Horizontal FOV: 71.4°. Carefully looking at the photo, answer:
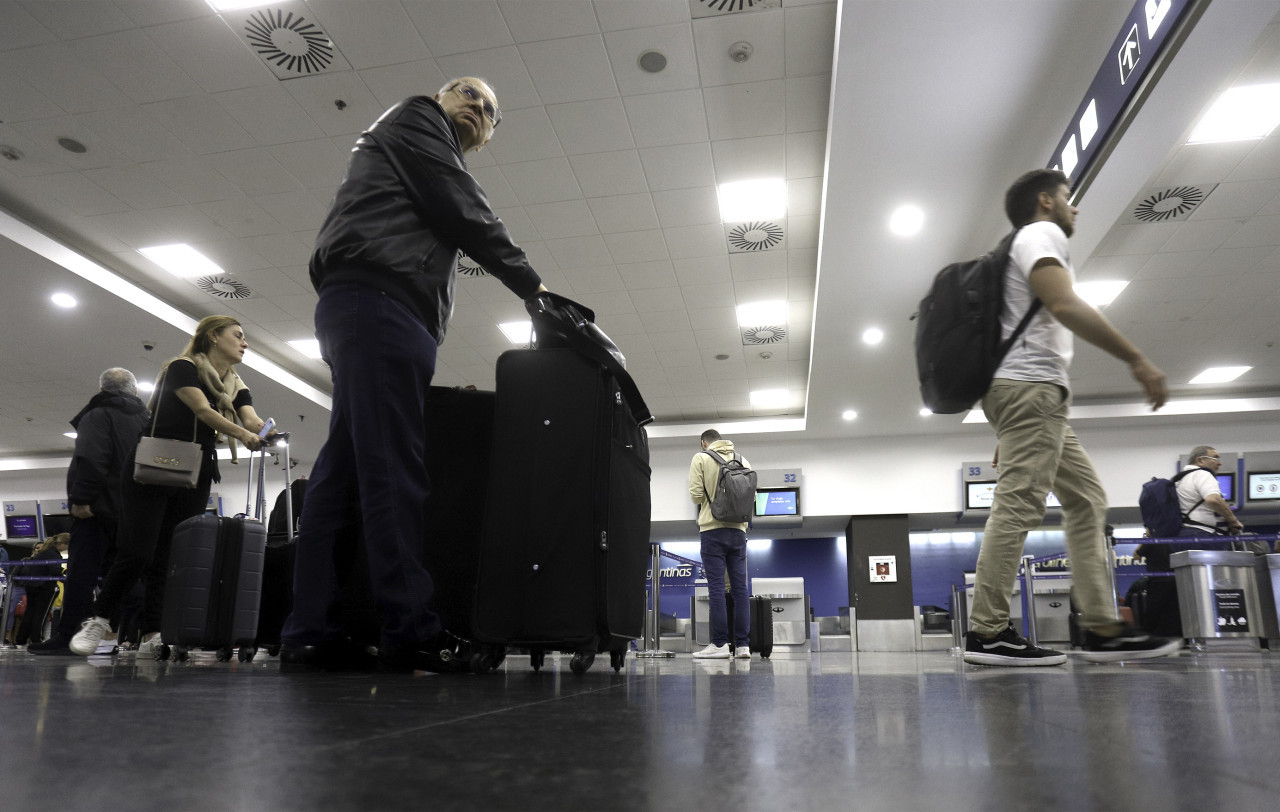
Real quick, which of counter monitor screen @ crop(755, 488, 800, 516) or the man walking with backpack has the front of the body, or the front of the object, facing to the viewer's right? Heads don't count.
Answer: the man walking with backpack

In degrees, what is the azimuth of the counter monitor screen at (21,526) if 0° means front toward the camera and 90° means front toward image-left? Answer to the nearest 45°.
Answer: approximately 0°

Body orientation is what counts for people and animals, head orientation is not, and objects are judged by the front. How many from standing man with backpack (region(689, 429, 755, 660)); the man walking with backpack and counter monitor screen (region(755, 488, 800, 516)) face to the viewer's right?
1

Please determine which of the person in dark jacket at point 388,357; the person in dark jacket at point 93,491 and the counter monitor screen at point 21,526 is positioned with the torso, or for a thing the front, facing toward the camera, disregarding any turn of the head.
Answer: the counter monitor screen

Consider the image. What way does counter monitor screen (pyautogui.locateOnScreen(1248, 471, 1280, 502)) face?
toward the camera

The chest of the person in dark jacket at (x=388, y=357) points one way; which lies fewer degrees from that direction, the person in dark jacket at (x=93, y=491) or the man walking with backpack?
the man walking with backpack

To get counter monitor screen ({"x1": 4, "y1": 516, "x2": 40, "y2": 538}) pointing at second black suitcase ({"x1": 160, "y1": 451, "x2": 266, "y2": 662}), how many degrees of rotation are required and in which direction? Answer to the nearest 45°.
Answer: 0° — it already faces it

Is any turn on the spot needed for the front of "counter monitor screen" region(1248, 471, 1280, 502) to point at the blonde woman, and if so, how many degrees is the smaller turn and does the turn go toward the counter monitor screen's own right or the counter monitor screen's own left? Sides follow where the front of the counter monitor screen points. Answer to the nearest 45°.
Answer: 0° — it already faces them

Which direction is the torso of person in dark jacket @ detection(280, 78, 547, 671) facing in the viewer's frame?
to the viewer's right

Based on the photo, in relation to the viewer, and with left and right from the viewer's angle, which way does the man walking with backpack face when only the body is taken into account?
facing to the right of the viewer

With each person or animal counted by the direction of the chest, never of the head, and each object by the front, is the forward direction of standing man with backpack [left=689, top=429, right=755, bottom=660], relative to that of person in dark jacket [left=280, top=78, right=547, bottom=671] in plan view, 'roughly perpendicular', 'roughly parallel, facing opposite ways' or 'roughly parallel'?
roughly perpendicular

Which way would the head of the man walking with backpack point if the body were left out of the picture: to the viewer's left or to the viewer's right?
to the viewer's right

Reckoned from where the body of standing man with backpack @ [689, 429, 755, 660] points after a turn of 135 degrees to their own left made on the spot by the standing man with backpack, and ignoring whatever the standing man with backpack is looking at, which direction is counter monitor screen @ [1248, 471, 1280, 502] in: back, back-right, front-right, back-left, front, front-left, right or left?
back-left

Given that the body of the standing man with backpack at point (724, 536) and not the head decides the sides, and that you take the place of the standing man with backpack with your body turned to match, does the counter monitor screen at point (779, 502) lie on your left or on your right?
on your right

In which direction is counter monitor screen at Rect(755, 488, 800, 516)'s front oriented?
toward the camera

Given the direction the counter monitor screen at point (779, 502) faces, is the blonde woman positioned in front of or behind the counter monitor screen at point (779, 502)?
in front

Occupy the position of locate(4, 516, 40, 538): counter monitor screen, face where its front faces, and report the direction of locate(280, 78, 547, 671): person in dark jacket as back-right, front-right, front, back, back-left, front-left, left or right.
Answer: front

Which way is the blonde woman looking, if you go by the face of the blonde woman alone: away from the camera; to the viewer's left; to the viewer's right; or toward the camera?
to the viewer's right
